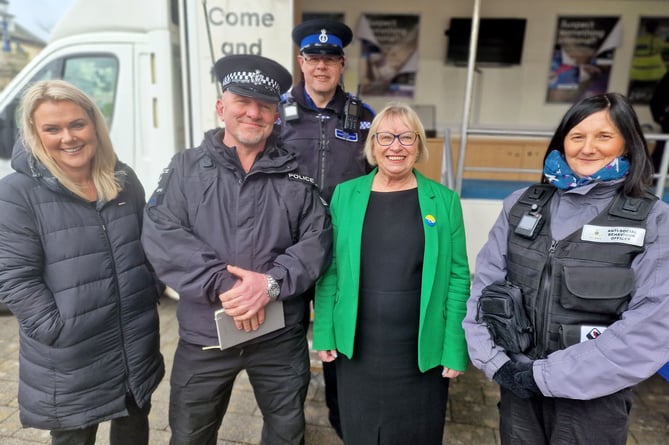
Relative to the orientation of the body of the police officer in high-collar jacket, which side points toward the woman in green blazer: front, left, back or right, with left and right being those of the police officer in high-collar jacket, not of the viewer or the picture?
left

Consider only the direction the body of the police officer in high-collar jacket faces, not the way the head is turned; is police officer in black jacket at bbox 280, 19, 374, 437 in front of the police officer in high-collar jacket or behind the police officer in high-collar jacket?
behind

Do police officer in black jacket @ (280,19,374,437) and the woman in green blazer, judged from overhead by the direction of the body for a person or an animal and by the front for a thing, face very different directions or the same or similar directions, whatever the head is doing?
same or similar directions

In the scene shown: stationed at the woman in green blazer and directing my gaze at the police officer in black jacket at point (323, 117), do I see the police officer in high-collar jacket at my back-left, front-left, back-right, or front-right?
front-left

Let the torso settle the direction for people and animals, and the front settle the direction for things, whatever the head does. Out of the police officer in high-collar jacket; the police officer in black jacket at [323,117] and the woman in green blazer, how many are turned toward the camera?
3

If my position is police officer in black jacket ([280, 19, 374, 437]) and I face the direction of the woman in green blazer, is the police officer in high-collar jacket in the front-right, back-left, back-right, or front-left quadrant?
front-right

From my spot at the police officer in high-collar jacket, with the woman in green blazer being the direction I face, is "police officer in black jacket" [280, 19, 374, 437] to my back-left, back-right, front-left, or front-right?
front-left

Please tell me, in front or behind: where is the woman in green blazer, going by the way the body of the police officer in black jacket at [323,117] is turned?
in front

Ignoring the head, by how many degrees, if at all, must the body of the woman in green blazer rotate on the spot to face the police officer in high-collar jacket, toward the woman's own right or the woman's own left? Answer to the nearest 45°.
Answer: approximately 90° to the woman's own right

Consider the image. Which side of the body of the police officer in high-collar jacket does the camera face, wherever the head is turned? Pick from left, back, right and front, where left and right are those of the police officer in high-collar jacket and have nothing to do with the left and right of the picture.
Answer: front

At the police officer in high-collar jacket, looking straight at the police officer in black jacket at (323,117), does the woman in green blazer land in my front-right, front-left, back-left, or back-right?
front-right

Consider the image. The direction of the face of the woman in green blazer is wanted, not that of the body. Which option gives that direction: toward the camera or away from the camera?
toward the camera

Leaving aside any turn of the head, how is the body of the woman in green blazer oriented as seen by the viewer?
toward the camera

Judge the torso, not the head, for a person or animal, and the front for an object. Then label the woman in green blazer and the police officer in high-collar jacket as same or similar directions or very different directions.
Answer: same or similar directions

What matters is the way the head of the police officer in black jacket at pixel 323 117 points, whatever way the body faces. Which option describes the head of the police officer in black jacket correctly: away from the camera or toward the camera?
toward the camera

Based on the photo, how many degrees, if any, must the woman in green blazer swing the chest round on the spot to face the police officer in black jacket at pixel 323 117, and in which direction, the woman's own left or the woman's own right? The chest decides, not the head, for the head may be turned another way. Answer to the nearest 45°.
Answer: approximately 135° to the woman's own right

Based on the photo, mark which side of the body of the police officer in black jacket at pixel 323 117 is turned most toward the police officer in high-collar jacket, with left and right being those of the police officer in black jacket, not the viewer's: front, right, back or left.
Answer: front
